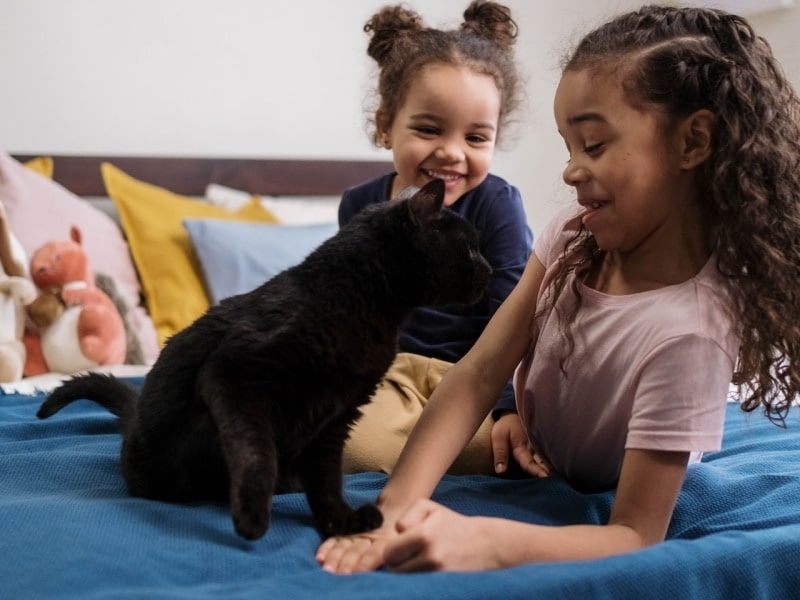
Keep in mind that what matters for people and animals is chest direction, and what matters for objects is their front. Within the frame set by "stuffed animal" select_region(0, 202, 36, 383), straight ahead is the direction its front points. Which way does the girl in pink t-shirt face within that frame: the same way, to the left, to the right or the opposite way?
to the right

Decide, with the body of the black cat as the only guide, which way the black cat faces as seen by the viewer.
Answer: to the viewer's right

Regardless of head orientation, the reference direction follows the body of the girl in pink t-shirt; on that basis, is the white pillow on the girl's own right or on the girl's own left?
on the girl's own right

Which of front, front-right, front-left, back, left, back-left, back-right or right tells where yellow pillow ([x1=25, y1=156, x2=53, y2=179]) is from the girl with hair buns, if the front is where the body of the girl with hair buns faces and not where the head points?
back-right

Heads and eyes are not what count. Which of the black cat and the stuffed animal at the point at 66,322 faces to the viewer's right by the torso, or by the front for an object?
the black cat
